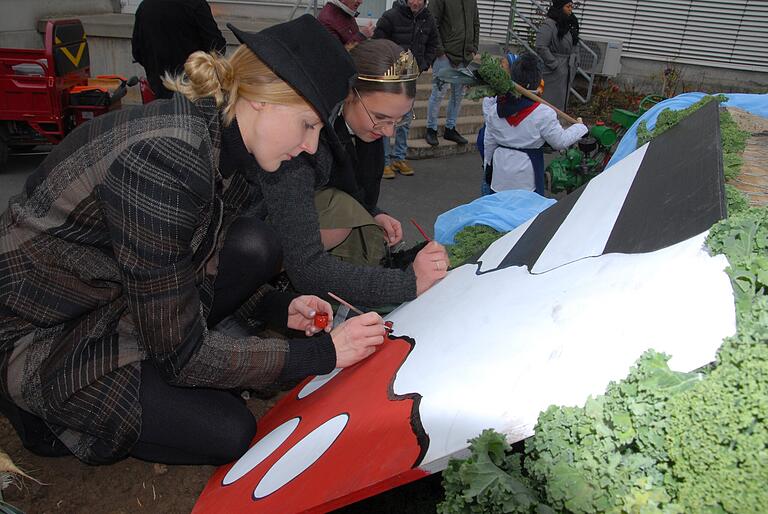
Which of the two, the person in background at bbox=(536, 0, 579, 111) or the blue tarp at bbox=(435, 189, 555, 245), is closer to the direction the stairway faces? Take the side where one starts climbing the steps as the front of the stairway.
the blue tarp

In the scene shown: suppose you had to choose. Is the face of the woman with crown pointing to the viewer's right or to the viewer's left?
to the viewer's right

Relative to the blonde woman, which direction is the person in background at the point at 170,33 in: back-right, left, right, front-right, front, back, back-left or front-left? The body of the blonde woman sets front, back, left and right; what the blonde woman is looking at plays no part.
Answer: left

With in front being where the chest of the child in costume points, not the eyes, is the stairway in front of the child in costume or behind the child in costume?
in front

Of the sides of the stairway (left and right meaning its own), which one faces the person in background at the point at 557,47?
left
